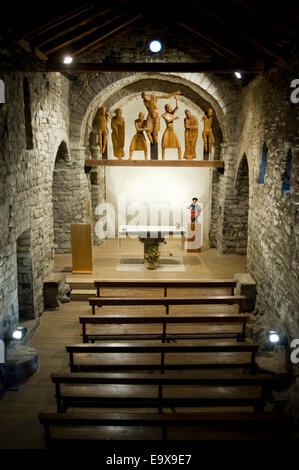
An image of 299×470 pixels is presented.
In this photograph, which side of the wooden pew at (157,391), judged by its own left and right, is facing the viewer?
back

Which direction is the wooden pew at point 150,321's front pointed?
away from the camera

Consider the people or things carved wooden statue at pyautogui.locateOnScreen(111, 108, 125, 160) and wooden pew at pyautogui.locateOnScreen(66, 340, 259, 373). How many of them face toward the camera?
1

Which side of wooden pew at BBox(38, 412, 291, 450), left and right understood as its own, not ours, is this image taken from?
back

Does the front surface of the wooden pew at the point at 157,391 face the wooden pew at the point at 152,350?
yes

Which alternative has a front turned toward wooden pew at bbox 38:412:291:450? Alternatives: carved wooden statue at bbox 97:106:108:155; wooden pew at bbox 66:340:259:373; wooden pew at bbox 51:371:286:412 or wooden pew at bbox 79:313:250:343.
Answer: the carved wooden statue

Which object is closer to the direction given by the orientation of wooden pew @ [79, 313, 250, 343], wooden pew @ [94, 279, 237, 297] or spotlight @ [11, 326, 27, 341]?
the wooden pew

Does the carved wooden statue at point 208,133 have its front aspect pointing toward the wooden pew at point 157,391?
yes

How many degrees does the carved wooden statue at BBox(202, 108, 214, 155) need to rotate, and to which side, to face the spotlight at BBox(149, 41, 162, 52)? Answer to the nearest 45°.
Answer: approximately 45° to its right

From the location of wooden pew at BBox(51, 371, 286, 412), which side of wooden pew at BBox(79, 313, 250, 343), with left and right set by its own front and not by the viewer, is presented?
back

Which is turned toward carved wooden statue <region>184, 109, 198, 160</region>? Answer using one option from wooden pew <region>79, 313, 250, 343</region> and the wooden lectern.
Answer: the wooden pew

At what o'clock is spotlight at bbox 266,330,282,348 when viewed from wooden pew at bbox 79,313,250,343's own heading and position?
The spotlight is roughly at 3 o'clock from the wooden pew.
